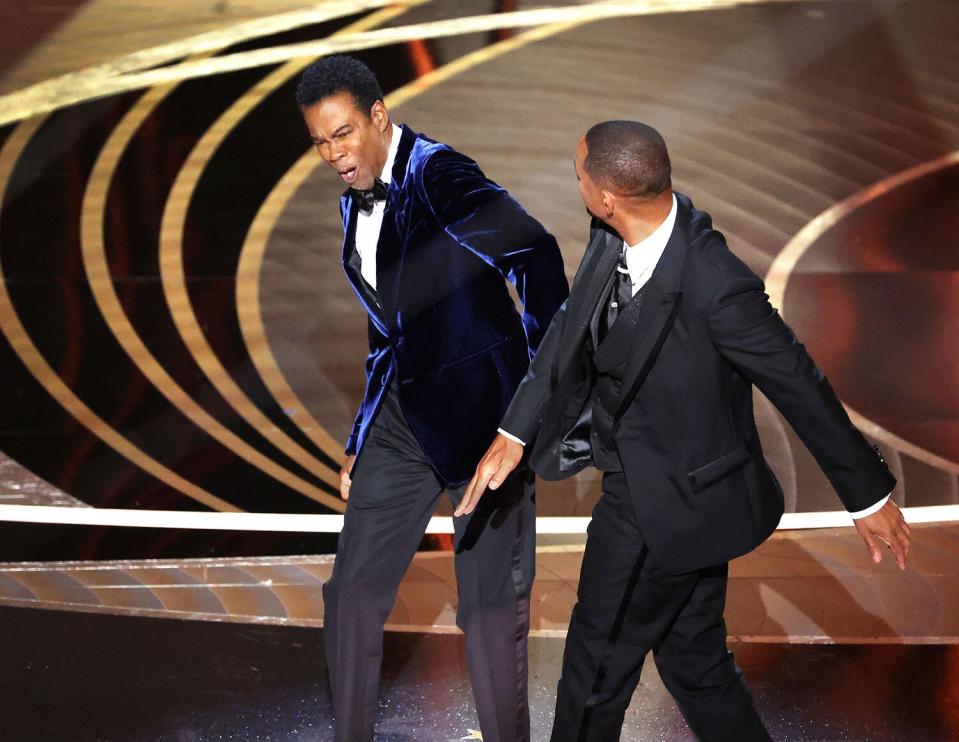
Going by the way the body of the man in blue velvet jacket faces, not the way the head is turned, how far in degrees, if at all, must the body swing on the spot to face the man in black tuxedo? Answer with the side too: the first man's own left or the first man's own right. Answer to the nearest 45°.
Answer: approximately 90° to the first man's own left

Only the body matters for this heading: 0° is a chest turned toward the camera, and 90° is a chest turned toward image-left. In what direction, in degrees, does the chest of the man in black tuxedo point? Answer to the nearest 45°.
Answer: approximately 45°

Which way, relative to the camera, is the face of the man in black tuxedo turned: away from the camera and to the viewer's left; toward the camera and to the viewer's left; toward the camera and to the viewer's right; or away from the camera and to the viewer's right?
away from the camera and to the viewer's left
